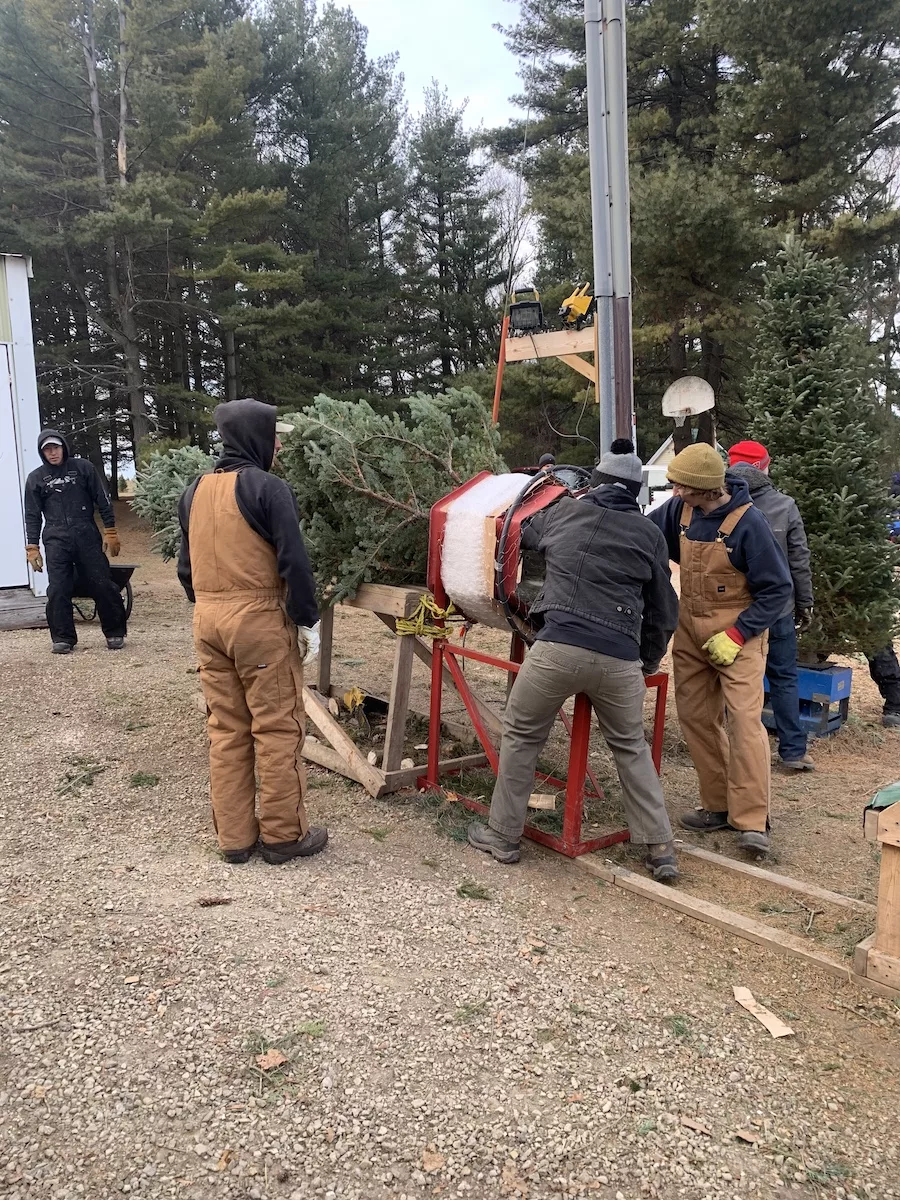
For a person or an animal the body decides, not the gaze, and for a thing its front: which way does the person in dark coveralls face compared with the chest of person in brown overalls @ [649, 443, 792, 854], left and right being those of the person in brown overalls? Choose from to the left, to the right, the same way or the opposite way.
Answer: to the left

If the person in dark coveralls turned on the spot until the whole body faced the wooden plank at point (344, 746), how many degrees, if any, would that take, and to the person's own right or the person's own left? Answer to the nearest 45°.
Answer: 0° — they already face it

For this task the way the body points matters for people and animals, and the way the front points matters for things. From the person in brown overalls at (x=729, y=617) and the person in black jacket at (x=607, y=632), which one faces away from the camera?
the person in black jacket

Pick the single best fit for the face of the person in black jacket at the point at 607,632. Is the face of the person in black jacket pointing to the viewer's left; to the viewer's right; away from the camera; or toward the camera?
away from the camera

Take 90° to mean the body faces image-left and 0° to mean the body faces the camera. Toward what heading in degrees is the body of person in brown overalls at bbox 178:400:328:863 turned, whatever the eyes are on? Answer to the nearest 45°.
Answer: approximately 225°

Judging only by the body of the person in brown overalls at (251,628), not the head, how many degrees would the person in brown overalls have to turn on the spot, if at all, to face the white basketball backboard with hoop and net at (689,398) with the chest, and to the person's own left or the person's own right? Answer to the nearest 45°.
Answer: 0° — they already face it

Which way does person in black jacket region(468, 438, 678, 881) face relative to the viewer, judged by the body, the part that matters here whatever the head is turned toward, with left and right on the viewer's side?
facing away from the viewer

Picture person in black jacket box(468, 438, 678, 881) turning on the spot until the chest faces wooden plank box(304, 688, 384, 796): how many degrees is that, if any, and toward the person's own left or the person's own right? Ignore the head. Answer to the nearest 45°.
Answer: approximately 45° to the person's own left
